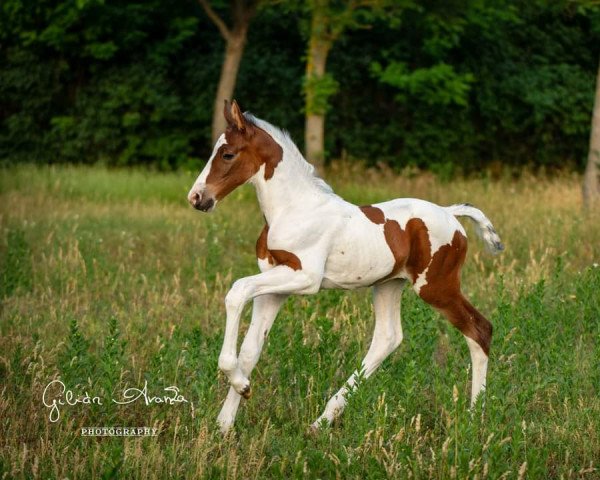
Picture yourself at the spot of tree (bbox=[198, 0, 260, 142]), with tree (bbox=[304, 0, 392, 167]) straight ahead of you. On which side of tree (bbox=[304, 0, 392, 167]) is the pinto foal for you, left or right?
right

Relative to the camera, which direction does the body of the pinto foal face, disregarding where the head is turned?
to the viewer's left

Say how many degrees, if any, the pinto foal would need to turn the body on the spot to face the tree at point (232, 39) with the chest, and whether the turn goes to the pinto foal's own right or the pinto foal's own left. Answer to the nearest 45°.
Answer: approximately 90° to the pinto foal's own right

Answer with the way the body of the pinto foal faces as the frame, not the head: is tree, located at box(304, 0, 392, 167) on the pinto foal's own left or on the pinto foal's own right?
on the pinto foal's own right
